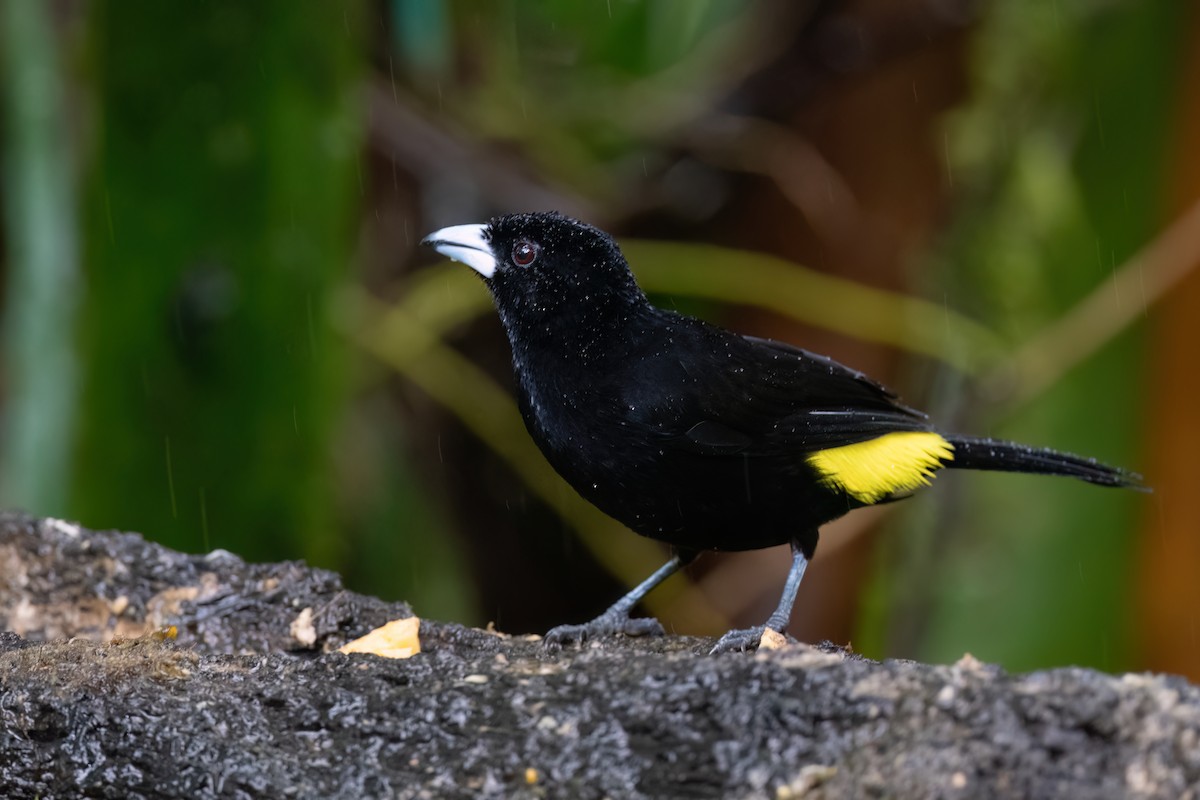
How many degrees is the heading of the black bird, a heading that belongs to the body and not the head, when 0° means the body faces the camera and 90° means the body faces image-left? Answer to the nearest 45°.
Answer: approximately 90°
